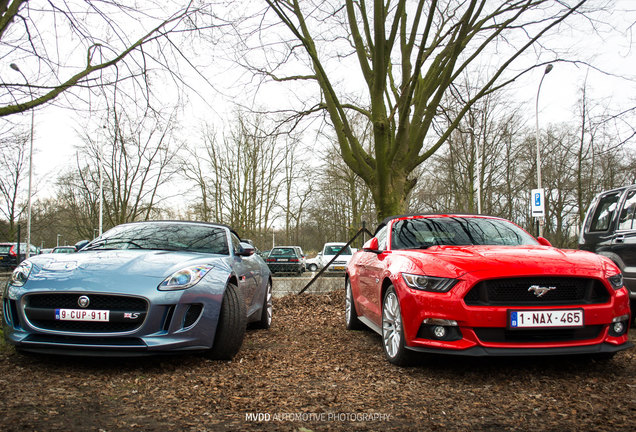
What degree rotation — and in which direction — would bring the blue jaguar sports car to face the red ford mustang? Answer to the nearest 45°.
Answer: approximately 90° to its left

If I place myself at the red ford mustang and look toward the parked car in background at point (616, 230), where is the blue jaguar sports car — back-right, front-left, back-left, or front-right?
back-left

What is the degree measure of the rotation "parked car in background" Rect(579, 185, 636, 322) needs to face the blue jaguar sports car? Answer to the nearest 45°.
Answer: approximately 90° to its right

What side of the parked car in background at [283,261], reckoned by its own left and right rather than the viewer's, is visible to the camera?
back

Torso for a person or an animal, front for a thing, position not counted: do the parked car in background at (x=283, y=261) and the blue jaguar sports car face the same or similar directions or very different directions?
very different directions

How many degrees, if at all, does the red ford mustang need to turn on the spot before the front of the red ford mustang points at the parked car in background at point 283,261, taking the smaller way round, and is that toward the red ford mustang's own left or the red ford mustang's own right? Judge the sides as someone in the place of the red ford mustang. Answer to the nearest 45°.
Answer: approximately 180°

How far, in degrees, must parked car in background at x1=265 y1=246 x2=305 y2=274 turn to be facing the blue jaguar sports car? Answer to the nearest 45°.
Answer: approximately 180°

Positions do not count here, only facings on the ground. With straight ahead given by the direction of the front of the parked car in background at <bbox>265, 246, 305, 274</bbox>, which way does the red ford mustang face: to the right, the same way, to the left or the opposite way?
the opposite way

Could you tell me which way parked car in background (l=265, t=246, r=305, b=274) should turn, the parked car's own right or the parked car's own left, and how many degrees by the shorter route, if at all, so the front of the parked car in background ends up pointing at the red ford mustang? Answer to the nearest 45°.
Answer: approximately 180°

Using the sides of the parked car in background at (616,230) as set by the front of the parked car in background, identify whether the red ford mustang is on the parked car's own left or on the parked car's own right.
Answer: on the parked car's own right

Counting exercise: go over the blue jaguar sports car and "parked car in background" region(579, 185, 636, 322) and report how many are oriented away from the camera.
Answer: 0

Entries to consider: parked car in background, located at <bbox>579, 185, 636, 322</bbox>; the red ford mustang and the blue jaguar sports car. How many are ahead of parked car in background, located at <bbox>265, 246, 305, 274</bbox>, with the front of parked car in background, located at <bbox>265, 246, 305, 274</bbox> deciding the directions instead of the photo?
0

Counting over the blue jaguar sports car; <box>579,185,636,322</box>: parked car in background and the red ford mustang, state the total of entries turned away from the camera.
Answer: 0

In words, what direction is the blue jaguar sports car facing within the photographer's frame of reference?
facing the viewer and to the left of the viewer
